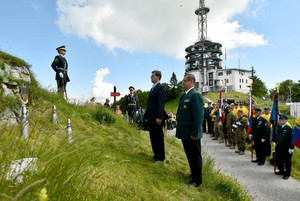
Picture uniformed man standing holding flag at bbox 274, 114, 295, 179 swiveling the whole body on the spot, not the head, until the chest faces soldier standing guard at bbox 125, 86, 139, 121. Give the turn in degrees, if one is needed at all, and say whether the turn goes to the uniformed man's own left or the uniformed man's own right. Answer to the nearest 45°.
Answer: approximately 45° to the uniformed man's own right

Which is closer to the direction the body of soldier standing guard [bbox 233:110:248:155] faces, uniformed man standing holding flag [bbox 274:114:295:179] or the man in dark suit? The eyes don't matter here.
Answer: the man in dark suit

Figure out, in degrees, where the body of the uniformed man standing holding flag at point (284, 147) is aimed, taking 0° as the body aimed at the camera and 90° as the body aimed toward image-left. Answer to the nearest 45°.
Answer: approximately 45°

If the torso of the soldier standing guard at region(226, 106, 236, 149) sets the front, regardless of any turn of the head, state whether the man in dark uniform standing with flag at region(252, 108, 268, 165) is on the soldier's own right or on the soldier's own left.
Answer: on the soldier's own left

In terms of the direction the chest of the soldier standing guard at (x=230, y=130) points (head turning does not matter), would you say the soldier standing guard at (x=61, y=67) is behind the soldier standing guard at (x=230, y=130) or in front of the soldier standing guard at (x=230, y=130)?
in front

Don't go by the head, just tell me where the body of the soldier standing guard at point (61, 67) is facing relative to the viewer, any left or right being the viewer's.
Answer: facing the viewer and to the right of the viewer

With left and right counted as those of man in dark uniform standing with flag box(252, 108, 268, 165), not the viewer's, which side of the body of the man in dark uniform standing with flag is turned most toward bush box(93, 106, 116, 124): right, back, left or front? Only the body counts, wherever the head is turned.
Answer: front

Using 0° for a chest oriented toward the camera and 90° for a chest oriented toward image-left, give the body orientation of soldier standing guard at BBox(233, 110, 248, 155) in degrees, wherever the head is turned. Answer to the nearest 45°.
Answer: approximately 45°

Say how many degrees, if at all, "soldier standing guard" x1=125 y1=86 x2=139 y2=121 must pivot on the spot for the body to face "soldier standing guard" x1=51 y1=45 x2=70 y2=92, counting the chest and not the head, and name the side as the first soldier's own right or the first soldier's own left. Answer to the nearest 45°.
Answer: approximately 45° to the first soldier's own right
